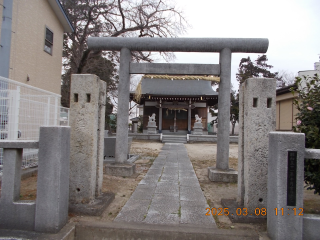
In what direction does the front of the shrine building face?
toward the camera

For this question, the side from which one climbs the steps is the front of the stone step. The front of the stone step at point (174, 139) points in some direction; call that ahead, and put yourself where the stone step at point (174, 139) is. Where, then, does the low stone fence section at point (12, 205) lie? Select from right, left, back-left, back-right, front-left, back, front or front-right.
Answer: front

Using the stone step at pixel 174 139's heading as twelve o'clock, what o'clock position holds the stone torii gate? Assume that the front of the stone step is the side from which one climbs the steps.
The stone torii gate is roughly at 12 o'clock from the stone step.

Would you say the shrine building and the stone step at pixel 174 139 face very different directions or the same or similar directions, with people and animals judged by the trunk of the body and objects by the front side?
same or similar directions

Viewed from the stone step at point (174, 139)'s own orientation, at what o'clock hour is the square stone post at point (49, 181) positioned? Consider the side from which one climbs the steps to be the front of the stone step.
The square stone post is roughly at 12 o'clock from the stone step.

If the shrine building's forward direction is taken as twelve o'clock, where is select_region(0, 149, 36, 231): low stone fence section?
The low stone fence section is roughly at 12 o'clock from the shrine building.

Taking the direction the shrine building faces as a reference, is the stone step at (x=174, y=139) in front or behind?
in front

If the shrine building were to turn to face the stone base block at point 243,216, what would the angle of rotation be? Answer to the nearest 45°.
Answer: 0° — it already faces it

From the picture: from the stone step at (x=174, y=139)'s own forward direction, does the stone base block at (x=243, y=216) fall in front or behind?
in front

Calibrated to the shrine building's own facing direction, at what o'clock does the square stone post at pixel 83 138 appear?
The square stone post is roughly at 12 o'clock from the shrine building.

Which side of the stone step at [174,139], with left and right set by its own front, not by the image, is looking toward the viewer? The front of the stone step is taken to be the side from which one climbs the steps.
front

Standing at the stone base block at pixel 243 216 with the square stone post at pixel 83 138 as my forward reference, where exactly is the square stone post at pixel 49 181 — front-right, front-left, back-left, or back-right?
front-left

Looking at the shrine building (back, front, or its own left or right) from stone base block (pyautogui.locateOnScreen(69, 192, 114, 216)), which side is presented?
front

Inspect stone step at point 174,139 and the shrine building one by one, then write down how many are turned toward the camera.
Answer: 2

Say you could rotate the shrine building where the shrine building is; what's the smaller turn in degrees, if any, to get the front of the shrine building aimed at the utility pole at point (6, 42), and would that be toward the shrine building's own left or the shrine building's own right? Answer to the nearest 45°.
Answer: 0° — it already faces it

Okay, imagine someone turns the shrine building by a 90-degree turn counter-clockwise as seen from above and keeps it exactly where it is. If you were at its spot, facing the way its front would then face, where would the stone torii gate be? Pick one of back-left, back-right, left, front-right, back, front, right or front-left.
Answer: right

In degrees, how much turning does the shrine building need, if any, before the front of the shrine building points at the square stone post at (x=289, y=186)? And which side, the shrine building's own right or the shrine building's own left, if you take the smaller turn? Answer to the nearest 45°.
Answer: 0° — it already faces it
